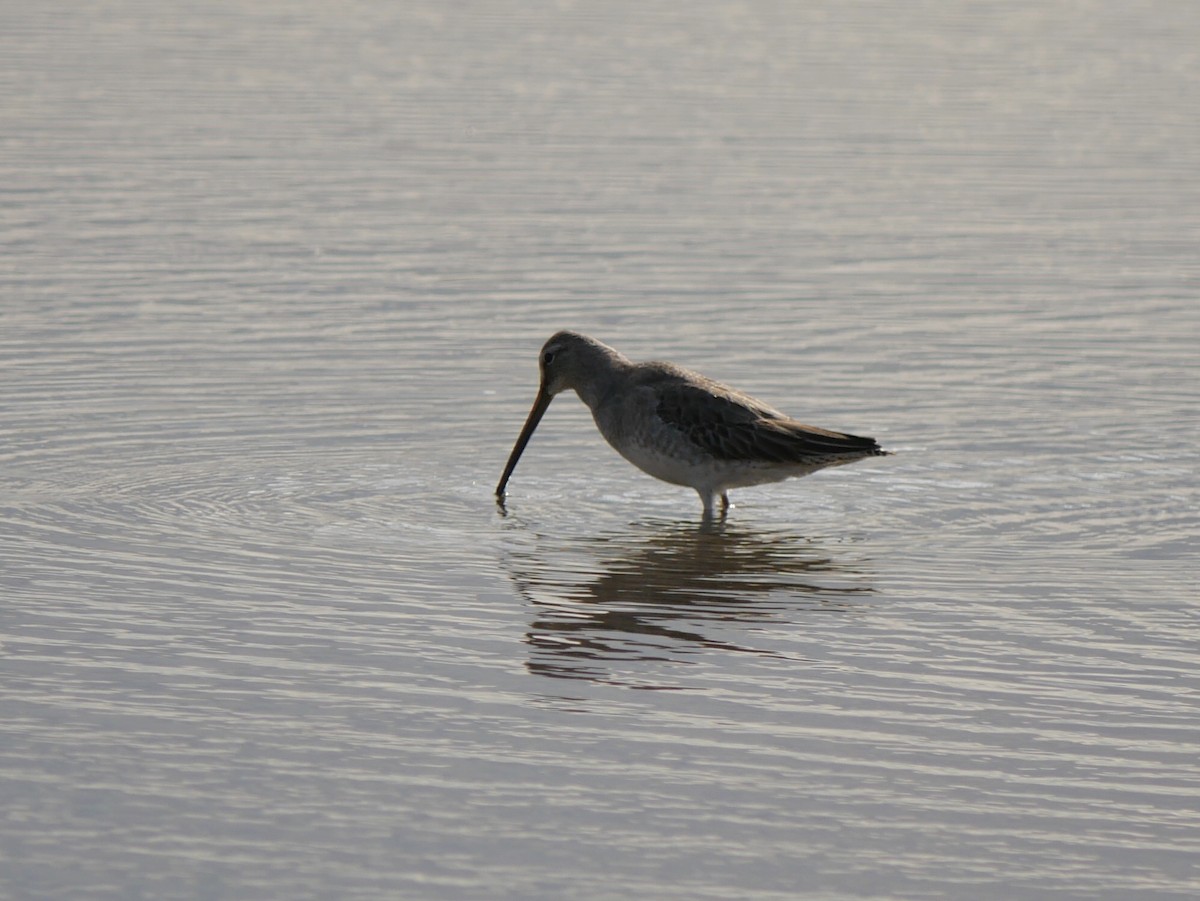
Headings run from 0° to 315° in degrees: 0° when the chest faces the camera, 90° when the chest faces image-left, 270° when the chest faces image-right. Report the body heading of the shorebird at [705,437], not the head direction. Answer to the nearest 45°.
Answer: approximately 90°
